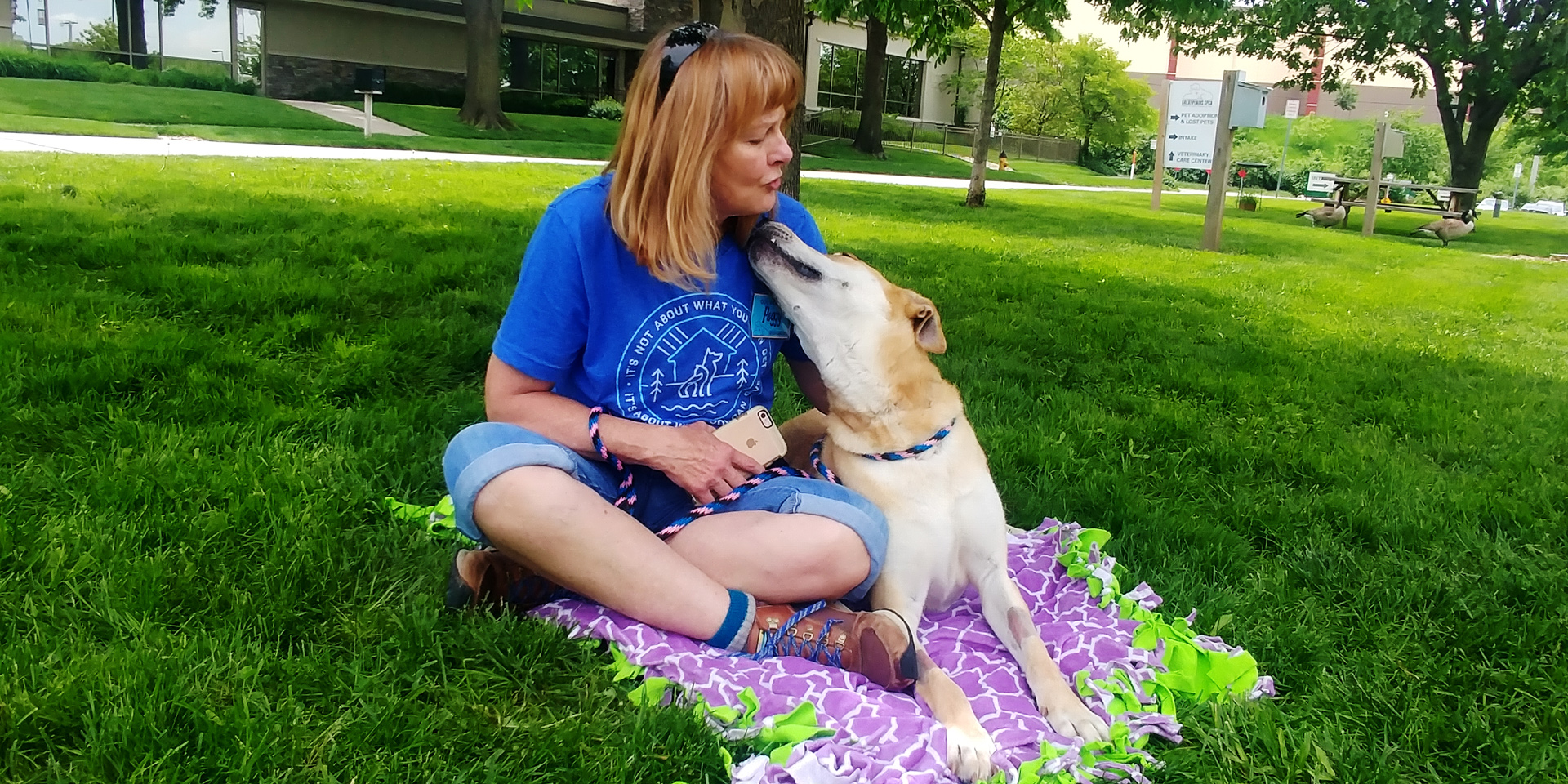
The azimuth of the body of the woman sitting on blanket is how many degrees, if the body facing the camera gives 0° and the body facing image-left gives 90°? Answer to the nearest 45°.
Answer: approximately 315°

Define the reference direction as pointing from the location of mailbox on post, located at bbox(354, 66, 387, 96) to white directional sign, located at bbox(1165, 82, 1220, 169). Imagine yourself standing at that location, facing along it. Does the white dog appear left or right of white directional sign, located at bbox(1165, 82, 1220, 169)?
right

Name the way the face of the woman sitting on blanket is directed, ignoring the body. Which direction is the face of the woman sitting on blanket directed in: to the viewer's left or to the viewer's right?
to the viewer's right

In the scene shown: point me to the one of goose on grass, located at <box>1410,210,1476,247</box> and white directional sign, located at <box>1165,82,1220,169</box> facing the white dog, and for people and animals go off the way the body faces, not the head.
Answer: the white directional sign

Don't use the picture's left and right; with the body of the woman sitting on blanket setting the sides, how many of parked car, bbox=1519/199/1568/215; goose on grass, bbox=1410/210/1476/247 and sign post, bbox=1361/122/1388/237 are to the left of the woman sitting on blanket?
3

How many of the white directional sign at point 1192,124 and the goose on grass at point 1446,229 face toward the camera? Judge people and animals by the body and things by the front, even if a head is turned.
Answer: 1

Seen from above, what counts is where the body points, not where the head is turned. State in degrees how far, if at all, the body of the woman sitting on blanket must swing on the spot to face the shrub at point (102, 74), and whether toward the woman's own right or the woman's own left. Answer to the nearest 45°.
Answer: approximately 180°

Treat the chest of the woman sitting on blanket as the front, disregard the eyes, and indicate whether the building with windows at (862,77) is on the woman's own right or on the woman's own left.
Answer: on the woman's own left
